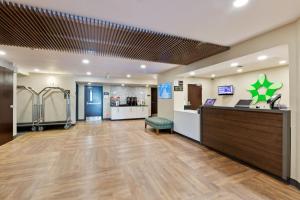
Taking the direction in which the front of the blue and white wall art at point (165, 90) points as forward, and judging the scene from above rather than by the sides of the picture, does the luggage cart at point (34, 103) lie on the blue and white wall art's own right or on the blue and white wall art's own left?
on the blue and white wall art's own right

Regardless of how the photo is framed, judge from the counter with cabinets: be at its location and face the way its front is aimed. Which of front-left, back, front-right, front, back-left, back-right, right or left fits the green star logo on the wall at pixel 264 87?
front-left

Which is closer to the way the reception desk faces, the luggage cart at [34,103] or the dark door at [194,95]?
the luggage cart

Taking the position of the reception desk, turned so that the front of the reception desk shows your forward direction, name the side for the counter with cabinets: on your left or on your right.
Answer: on your right

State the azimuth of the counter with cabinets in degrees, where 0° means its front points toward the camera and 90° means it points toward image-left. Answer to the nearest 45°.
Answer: approximately 0°

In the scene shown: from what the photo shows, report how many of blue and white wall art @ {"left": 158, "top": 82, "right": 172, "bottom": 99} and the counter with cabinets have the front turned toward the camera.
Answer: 2

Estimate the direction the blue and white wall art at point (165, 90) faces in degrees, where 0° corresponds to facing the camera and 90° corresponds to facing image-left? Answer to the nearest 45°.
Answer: approximately 0°

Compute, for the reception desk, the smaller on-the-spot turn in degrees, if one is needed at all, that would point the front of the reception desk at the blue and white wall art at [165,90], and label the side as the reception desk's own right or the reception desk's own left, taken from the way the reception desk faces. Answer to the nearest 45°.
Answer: approximately 90° to the reception desk's own right

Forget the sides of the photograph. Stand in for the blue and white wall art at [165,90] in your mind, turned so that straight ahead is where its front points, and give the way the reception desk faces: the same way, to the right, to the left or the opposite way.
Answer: to the right

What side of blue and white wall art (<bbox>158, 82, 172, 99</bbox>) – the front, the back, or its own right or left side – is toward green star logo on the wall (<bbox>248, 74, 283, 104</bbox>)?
left

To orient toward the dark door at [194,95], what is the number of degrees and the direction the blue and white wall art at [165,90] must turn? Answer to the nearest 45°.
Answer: approximately 135° to its left

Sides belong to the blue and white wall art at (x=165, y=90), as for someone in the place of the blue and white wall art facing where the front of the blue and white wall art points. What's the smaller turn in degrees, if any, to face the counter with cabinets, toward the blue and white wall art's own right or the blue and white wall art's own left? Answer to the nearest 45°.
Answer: approximately 135° to the blue and white wall art's own right

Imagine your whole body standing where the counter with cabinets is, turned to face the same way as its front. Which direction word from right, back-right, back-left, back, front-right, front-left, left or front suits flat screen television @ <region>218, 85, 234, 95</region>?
front-left

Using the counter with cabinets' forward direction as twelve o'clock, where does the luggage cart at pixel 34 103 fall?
The luggage cart is roughly at 2 o'clock from the counter with cabinets.

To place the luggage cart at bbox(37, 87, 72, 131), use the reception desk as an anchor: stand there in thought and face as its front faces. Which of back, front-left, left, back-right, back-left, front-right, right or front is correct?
front-right

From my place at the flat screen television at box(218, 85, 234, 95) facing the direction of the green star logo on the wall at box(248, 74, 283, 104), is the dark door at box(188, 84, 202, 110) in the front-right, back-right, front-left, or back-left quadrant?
back-right
